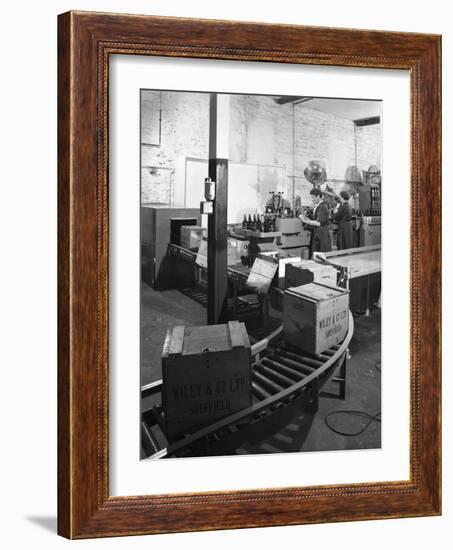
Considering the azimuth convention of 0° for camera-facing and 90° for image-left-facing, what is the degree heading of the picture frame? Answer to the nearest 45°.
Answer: approximately 315°
